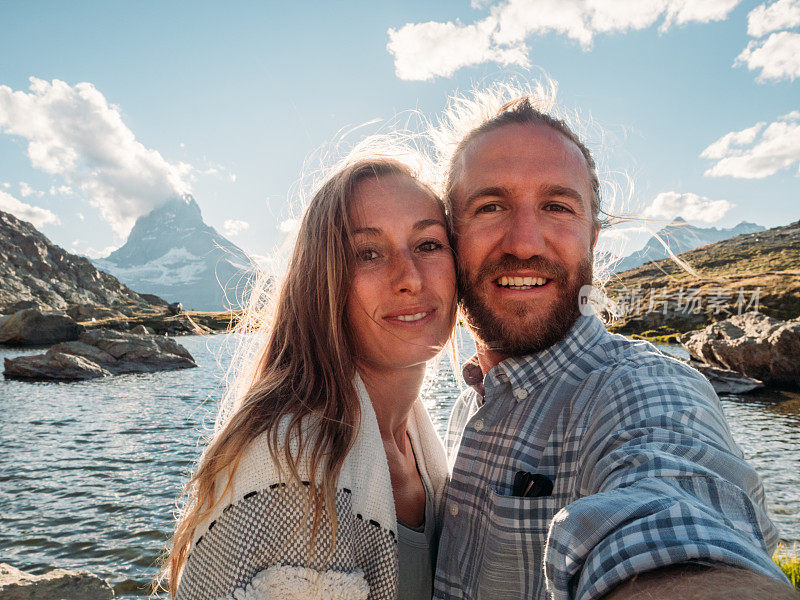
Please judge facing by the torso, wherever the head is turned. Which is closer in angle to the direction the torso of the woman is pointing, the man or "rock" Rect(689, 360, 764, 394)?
the man

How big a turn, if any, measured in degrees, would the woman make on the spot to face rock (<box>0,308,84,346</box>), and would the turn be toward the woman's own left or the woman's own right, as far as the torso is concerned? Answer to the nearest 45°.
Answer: approximately 180°

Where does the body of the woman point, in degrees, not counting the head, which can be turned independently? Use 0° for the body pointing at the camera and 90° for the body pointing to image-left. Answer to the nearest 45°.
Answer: approximately 315°

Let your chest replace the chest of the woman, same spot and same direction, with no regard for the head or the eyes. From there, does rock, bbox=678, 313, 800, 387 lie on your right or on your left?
on your left

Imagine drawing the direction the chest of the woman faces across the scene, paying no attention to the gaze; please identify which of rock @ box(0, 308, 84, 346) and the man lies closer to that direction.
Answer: the man

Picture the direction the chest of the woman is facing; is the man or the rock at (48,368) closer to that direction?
the man
